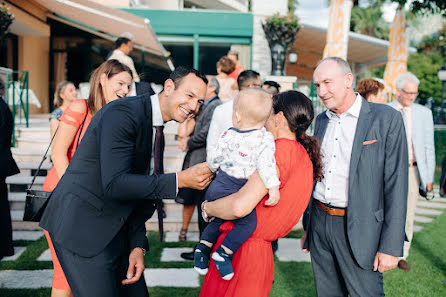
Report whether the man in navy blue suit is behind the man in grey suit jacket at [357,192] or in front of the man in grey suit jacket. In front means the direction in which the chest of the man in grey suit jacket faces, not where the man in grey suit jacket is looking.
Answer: in front

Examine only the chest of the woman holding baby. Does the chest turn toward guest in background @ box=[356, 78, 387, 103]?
no

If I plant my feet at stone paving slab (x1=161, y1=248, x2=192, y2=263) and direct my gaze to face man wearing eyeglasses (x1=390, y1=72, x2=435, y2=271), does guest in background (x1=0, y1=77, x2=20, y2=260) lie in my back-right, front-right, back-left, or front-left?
back-right

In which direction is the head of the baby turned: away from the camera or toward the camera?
away from the camera

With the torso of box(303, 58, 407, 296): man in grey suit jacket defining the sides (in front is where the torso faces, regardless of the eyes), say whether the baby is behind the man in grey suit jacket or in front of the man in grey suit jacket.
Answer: in front

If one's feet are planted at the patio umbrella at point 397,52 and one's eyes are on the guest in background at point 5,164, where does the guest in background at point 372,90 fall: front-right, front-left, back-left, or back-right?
front-left
